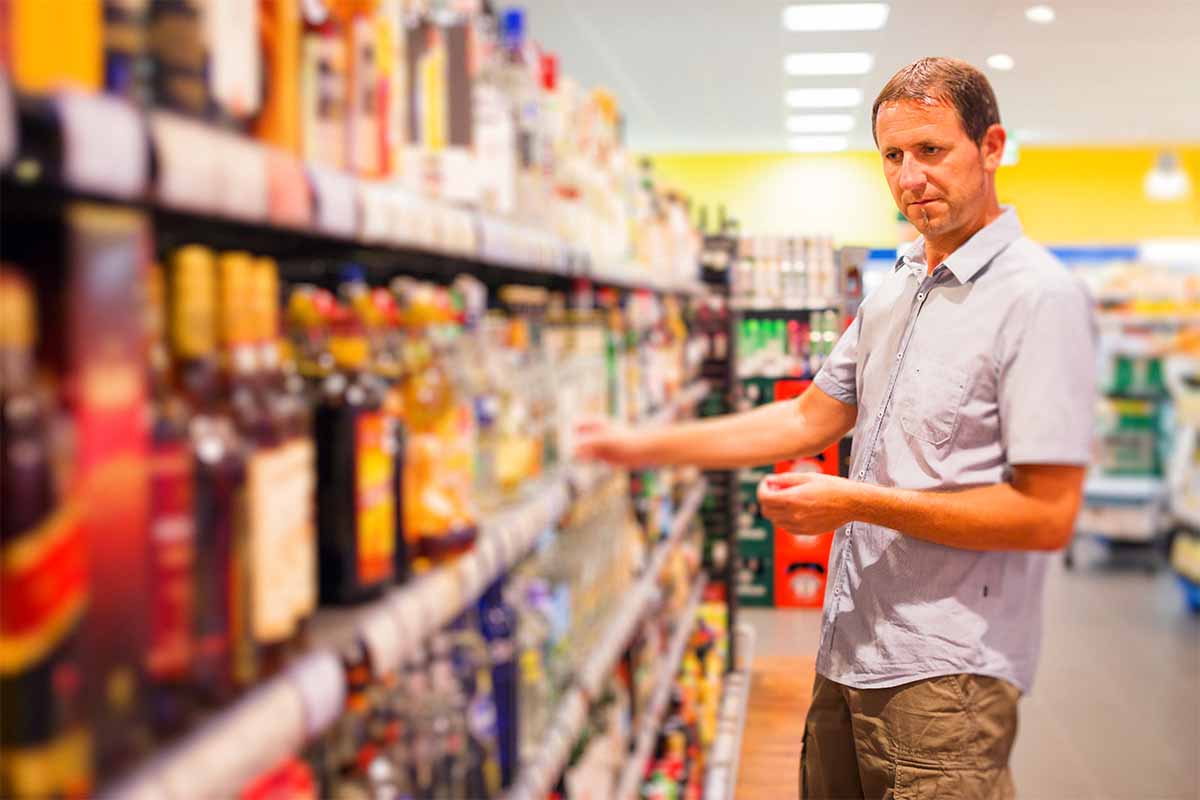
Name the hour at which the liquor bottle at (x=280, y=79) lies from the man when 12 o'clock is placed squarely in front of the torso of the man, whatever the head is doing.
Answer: The liquor bottle is roughly at 12 o'clock from the man.

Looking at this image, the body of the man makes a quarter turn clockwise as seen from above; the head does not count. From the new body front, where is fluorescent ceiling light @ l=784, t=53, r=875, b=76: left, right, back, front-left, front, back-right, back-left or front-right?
front-right

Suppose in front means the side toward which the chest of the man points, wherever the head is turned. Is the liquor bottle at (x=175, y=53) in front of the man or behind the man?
in front

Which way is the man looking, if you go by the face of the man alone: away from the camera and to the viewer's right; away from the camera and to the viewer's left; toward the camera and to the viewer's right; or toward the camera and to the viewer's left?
toward the camera and to the viewer's left

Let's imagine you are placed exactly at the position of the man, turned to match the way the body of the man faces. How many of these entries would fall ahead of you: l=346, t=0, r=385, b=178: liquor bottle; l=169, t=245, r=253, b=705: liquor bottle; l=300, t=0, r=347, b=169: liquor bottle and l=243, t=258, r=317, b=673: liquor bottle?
4

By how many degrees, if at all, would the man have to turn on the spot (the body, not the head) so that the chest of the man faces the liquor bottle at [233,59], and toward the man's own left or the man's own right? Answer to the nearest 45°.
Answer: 0° — they already face it

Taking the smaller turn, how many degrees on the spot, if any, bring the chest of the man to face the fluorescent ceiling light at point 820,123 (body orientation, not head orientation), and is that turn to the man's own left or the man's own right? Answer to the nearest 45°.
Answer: approximately 135° to the man's own right

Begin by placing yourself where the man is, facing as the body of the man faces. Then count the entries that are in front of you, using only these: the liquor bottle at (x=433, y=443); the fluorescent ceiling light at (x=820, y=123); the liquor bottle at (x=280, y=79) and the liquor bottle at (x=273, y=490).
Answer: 3

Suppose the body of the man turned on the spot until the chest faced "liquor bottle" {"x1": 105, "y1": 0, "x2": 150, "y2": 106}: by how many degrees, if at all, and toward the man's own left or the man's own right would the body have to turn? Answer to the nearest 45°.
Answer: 0° — they already face it

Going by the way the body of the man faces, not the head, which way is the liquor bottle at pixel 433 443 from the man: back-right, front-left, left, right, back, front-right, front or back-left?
front

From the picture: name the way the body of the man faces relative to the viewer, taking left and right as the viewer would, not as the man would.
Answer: facing the viewer and to the left of the viewer

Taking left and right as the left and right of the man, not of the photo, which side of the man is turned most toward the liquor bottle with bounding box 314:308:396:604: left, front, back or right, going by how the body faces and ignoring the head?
front

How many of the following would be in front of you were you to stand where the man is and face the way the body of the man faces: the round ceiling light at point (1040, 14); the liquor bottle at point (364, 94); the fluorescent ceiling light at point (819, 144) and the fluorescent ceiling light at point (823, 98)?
1

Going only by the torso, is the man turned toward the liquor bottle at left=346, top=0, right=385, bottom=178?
yes

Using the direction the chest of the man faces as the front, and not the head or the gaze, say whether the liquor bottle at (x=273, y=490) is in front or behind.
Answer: in front

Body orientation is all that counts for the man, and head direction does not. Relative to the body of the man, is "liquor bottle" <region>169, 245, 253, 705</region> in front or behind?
in front
